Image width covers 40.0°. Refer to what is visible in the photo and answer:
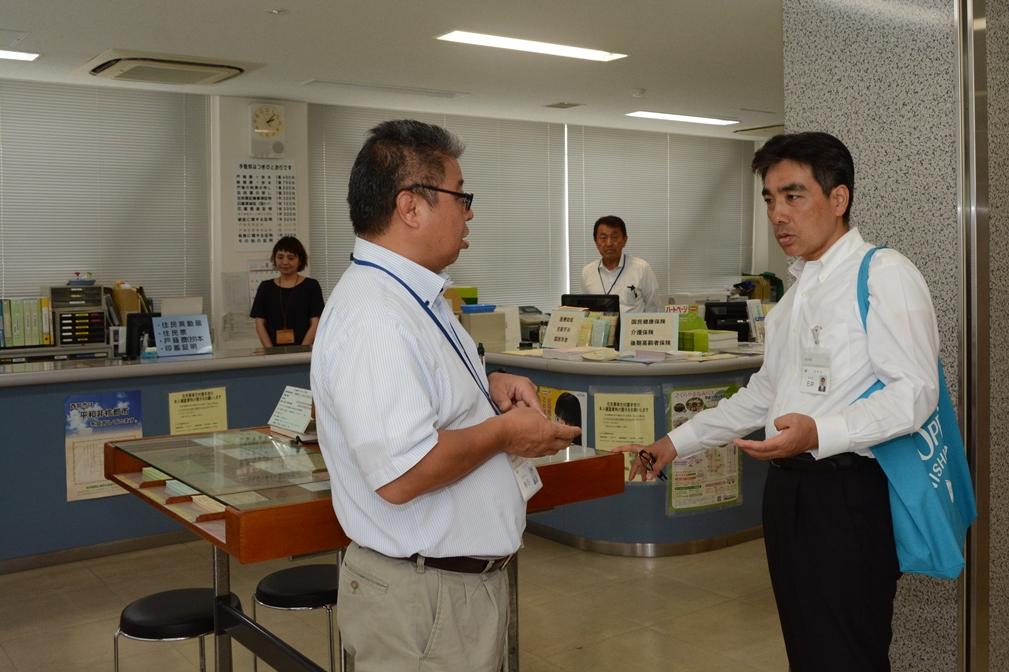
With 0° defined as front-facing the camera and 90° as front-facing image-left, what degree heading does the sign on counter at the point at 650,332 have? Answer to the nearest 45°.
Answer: approximately 0°

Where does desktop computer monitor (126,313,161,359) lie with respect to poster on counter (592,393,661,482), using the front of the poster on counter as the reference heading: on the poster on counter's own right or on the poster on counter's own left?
on the poster on counter's own right

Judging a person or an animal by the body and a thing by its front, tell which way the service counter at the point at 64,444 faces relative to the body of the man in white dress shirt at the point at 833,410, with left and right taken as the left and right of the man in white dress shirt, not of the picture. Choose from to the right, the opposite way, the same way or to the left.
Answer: to the left

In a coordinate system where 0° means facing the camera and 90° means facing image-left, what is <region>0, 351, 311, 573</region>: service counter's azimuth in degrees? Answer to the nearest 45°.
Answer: approximately 0°

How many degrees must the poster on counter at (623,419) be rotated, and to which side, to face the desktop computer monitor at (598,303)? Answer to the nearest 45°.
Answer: approximately 180°

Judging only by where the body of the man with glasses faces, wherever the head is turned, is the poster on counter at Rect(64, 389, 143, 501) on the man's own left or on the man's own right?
on the man's own left
